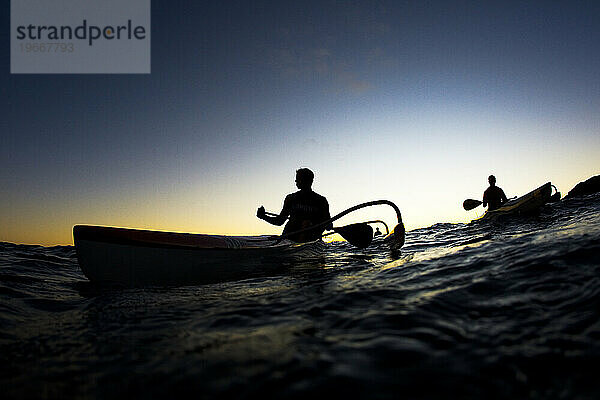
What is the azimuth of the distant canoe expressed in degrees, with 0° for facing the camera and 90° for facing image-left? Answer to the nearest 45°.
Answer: approximately 270°
